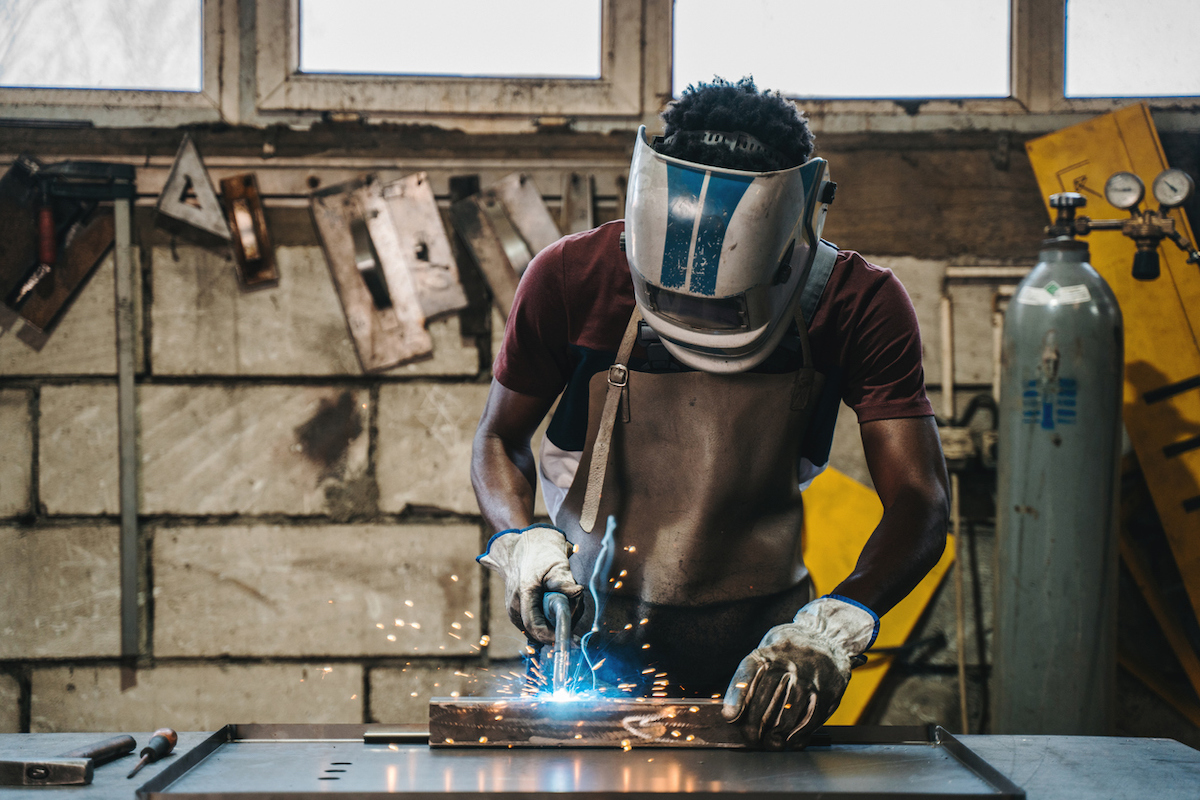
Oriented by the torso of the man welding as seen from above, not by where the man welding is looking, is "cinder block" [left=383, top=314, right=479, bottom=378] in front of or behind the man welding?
behind

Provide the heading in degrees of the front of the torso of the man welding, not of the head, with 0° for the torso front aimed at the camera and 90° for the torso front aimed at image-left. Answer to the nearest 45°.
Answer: approximately 0°

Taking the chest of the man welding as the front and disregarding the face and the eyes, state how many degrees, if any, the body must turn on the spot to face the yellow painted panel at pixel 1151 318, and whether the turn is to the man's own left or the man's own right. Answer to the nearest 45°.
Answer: approximately 135° to the man's own left

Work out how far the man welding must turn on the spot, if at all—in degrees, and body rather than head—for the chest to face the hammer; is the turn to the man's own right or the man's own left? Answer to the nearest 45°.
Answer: approximately 45° to the man's own right

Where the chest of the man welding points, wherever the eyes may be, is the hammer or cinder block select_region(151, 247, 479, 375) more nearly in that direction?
the hammer

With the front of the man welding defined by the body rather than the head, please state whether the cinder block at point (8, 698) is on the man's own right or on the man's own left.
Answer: on the man's own right
